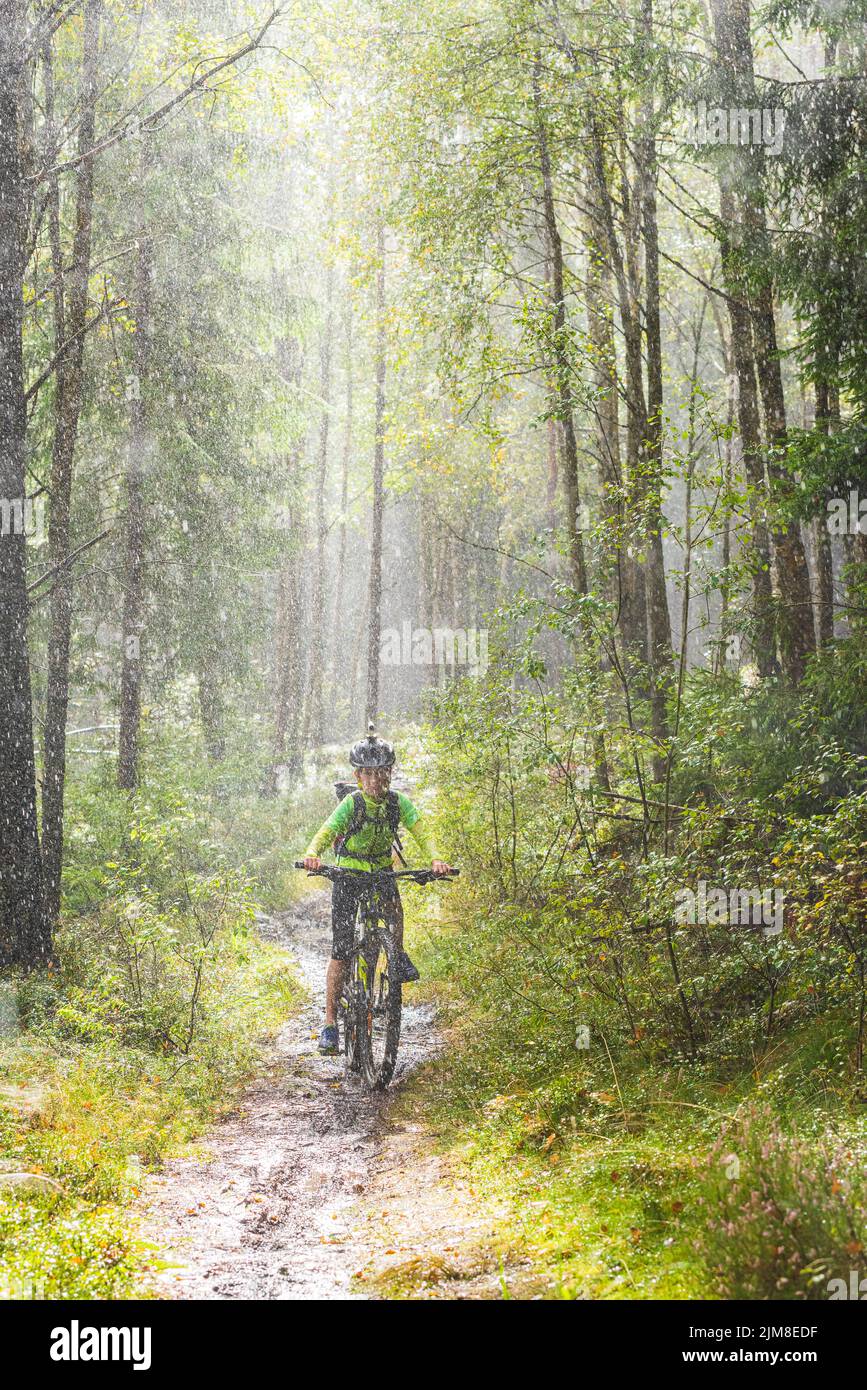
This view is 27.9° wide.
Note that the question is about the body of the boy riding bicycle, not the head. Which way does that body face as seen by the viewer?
toward the camera

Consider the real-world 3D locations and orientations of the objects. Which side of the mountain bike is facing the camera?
front

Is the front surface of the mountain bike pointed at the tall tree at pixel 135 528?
no

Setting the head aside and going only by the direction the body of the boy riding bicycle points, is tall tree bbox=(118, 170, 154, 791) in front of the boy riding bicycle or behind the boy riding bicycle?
behind

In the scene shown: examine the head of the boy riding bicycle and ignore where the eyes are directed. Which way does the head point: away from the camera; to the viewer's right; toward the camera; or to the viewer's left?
toward the camera
